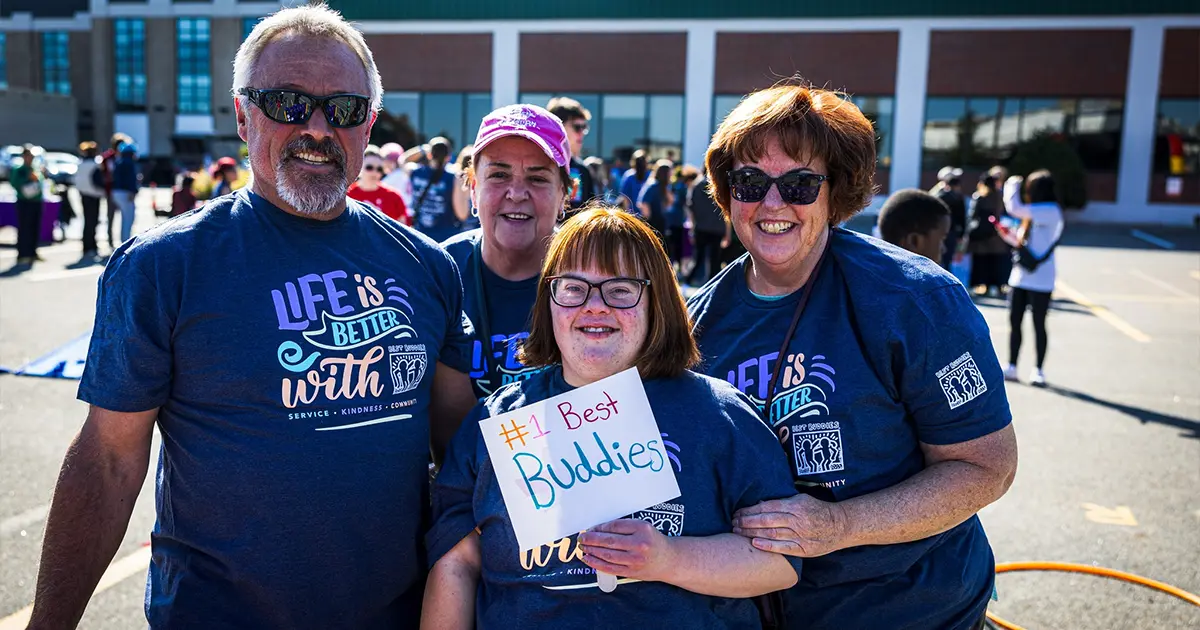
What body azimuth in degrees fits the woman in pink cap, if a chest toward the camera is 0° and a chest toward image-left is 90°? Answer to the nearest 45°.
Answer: approximately 0°

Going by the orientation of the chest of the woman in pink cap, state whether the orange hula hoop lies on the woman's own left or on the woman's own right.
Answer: on the woman's own left

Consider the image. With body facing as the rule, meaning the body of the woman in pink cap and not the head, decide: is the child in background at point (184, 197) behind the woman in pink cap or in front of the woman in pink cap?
behind

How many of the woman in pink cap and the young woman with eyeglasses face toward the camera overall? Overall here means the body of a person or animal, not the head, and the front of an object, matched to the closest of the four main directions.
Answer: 2
